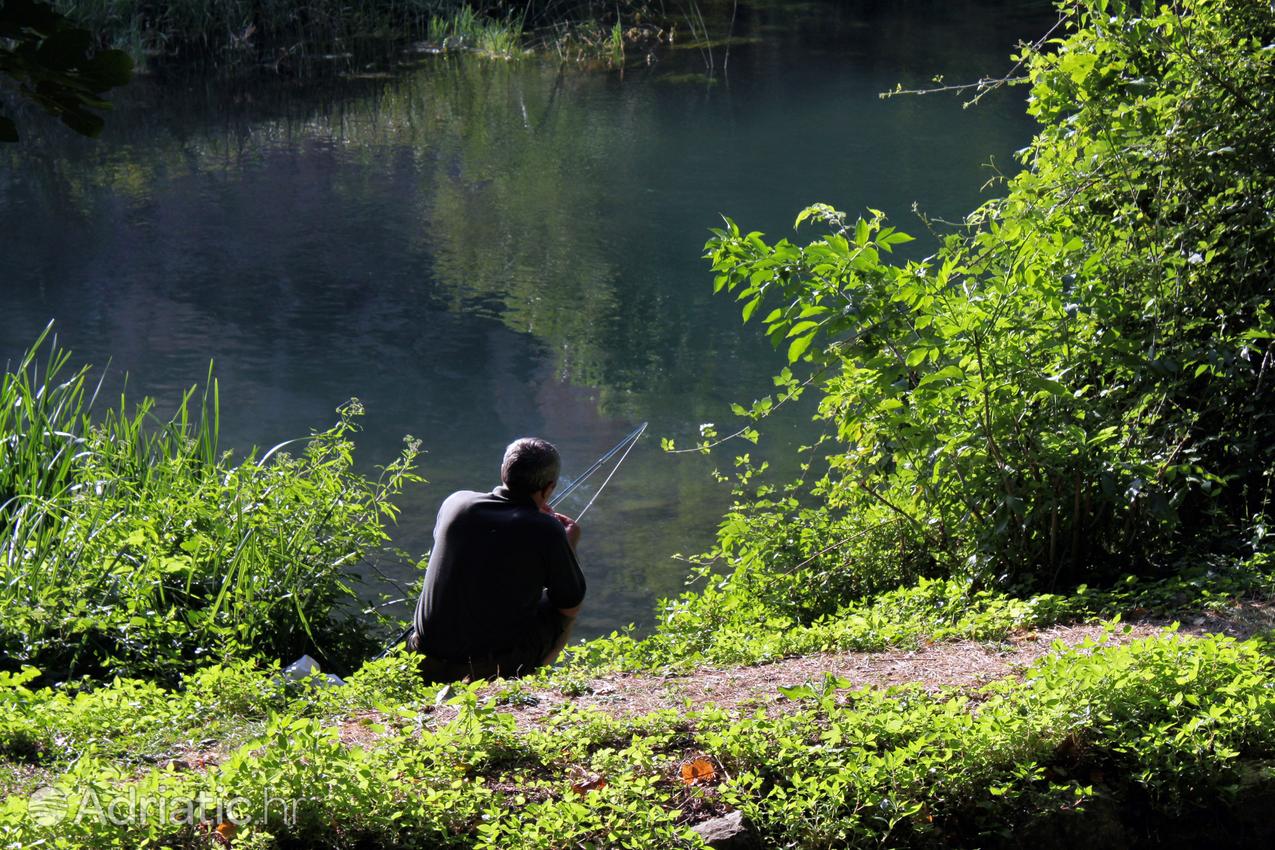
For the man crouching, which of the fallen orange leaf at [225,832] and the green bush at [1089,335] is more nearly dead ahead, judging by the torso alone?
the green bush

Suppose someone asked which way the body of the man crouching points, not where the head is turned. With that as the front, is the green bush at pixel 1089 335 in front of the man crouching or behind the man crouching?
in front

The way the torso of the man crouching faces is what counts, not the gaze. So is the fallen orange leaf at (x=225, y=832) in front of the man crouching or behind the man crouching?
behind

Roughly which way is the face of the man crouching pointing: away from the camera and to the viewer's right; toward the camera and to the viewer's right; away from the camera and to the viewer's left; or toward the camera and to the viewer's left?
away from the camera and to the viewer's right

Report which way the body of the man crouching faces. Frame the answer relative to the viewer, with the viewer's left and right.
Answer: facing away from the viewer and to the right of the viewer
